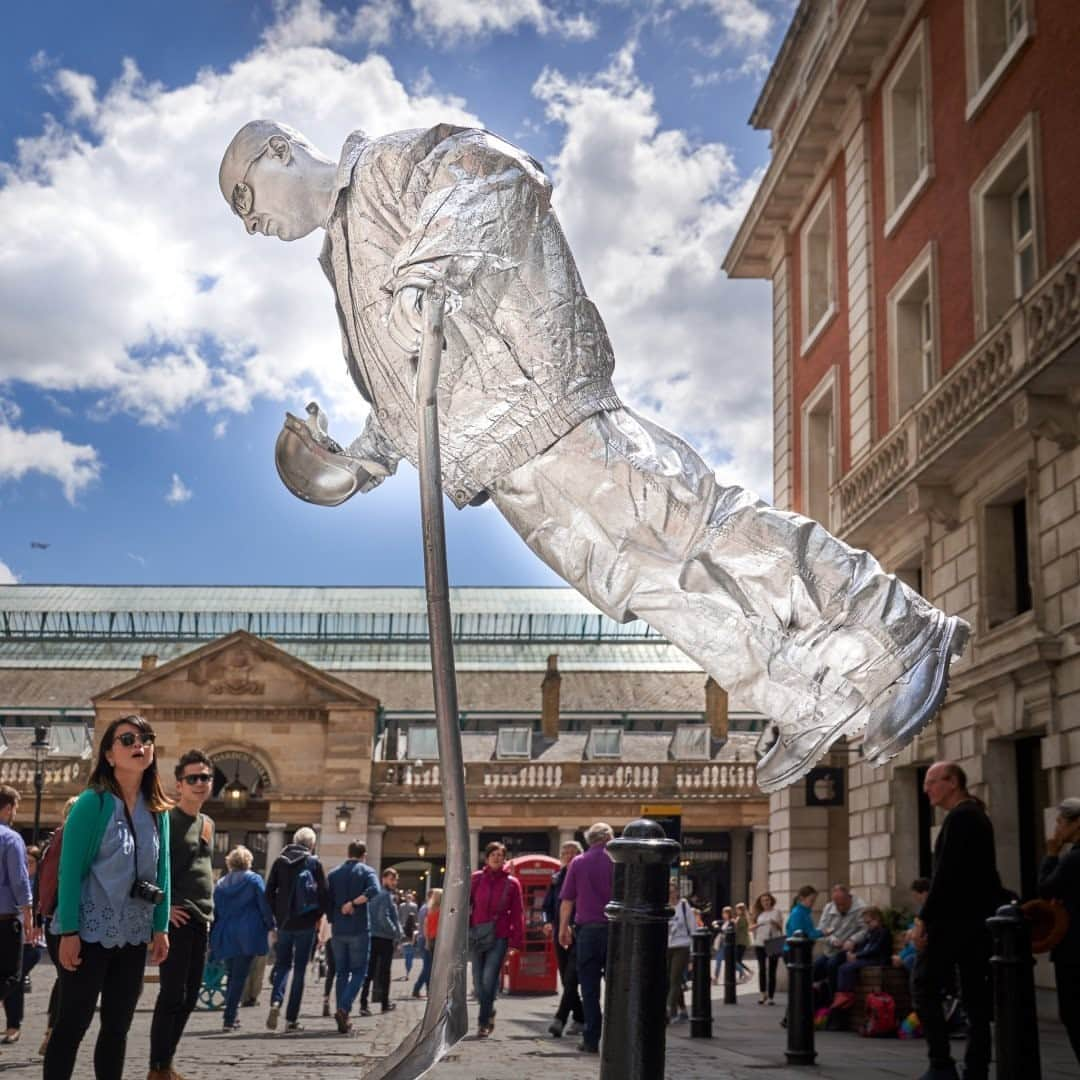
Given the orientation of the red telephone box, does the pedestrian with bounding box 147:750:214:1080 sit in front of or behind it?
in front

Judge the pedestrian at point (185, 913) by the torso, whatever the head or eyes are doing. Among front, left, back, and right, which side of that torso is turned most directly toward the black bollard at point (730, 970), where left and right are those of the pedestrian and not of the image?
left

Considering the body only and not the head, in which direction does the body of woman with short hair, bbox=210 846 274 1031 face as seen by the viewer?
away from the camera

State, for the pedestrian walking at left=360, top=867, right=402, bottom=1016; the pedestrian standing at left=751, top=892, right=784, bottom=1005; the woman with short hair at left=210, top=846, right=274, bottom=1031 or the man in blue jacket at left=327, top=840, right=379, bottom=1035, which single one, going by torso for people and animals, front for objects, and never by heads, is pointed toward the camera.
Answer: the pedestrian standing at left=751, top=892, right=784, bottom=1005

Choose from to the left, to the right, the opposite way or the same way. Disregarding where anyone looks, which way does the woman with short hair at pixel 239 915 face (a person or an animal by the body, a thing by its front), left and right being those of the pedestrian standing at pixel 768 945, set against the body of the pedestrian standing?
the opposite way

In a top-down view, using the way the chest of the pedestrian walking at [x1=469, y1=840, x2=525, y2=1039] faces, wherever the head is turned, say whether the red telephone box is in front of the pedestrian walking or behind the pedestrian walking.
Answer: behind

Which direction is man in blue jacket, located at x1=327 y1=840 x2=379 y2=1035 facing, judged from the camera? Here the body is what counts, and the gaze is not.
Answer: away from the camera

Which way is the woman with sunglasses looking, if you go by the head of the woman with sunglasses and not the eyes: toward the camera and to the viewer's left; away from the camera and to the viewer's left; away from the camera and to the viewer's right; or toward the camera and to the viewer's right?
toward the camera and to the viewer's right

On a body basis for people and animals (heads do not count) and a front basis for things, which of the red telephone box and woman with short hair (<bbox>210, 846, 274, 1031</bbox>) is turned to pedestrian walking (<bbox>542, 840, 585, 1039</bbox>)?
the red telephone box

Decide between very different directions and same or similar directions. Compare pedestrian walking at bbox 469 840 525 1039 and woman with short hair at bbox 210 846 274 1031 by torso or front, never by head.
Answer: very different directions
